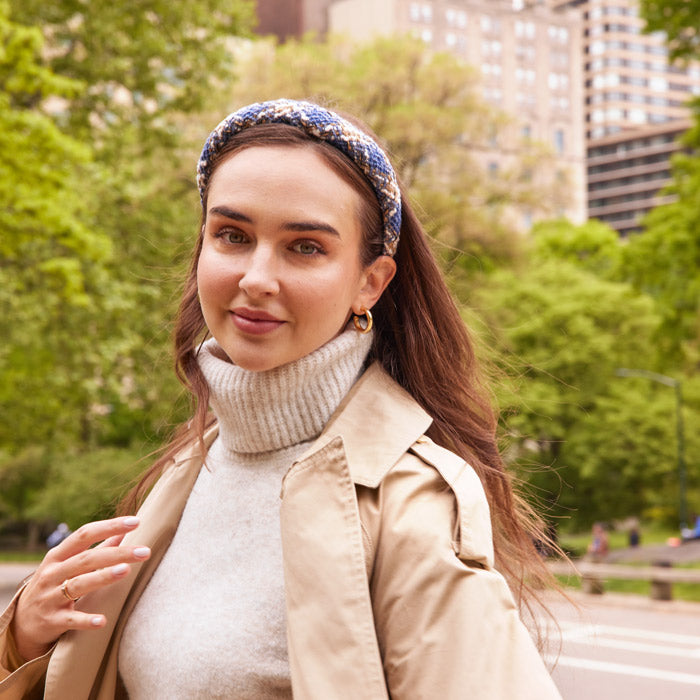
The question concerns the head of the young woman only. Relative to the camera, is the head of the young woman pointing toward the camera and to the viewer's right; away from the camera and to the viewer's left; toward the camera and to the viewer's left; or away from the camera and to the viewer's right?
toward the camera and to the viewer's left

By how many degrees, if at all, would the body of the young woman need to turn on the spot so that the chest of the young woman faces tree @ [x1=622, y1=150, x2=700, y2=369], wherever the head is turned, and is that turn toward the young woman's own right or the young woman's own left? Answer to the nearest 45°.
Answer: approximately 180°

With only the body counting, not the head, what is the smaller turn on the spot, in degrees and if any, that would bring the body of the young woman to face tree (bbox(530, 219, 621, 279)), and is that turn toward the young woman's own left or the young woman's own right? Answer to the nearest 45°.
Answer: approximately 135° to the young woman's own right

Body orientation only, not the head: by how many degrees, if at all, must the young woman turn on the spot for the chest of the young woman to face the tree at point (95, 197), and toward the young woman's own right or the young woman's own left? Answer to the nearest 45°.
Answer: approximately 135° to the young woman's own right

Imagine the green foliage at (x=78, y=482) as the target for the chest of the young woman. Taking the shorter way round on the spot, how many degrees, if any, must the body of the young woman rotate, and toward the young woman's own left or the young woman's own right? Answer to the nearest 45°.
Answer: approximately 135° to the young woman's own right

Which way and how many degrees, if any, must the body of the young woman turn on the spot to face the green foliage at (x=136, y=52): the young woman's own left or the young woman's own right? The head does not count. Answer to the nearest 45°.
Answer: approximately 135° to the young woman's own right

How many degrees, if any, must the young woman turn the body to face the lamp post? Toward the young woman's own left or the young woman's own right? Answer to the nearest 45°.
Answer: approximately 180°

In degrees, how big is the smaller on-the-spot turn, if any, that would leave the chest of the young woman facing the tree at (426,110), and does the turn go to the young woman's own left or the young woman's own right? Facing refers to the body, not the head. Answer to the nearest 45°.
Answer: approximately 135° to the young woman's own right

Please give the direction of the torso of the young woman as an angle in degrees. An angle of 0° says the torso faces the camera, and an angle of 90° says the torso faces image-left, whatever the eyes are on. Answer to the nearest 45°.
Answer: approximately 45°
